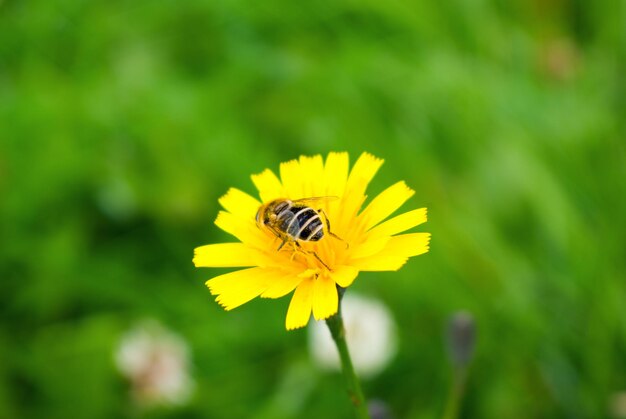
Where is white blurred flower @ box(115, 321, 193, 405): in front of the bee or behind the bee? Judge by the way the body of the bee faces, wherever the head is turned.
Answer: in front

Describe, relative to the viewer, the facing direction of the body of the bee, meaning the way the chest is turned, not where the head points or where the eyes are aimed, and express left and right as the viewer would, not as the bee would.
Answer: facing away from the viewer and to the left of the viewer
